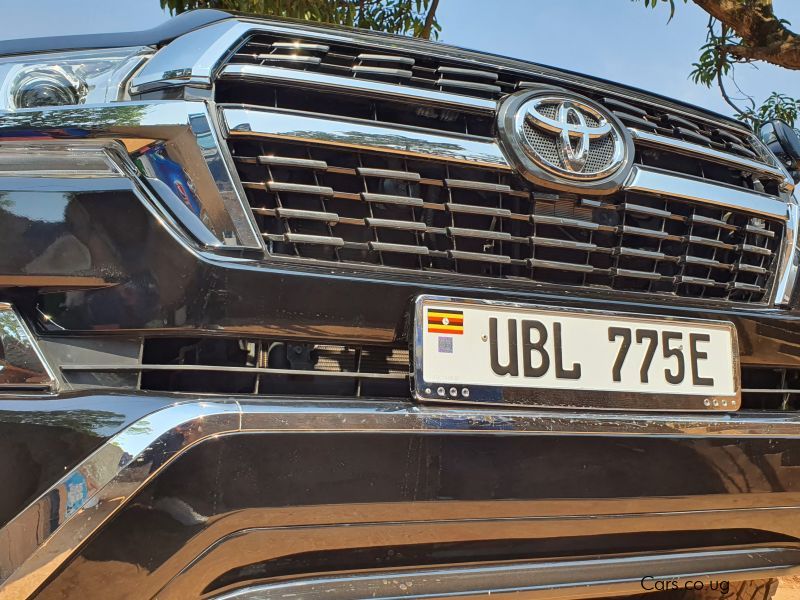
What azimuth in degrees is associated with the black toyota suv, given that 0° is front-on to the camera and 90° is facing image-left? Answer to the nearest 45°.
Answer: approximately 315°
